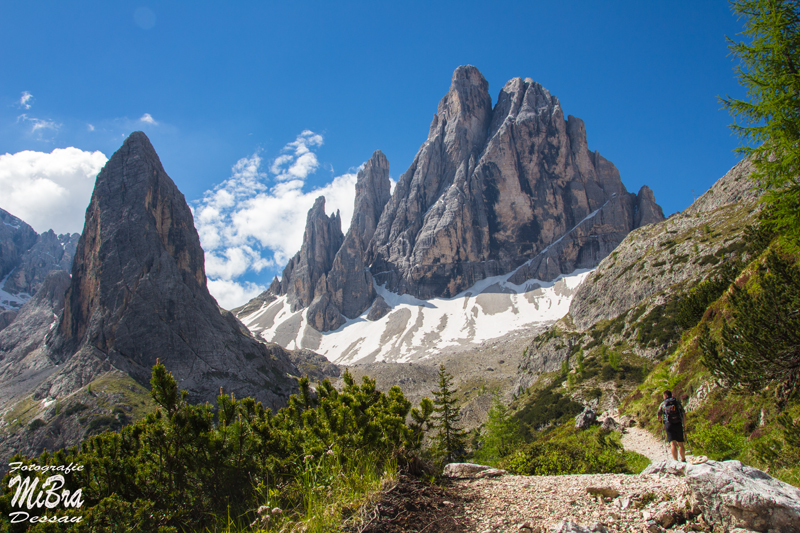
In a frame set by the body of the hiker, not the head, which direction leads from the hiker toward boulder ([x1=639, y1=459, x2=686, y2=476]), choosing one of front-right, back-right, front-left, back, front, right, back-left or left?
back

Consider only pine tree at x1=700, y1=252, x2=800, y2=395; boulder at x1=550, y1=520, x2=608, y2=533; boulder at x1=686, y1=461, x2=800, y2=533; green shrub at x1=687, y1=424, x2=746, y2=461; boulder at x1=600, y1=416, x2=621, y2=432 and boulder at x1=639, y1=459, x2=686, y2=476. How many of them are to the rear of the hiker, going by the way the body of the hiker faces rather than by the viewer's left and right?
3

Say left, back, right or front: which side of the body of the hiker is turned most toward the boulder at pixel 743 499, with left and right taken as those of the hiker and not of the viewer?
back

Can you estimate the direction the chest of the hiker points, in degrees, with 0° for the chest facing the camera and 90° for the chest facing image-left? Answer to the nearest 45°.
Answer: approximately 180°

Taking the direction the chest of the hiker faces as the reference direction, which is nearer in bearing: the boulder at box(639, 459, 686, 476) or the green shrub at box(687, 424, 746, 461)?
the green shrub

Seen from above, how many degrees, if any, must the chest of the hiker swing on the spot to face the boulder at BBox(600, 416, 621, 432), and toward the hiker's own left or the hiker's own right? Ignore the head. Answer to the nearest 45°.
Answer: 0° — they already face it

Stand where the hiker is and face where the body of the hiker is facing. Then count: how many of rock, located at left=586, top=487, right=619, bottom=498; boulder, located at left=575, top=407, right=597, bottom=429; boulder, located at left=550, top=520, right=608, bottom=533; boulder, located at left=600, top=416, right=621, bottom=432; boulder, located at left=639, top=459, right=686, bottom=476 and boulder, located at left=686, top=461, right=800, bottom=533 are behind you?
4

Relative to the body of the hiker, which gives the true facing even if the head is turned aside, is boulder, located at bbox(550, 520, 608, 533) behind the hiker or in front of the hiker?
behind

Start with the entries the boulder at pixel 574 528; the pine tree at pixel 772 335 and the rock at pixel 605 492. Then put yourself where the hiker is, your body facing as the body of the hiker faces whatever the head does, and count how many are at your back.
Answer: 2

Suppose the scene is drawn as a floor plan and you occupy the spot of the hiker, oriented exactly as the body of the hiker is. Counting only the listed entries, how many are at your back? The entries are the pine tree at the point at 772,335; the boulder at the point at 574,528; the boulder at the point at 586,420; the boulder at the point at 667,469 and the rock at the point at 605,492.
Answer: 3

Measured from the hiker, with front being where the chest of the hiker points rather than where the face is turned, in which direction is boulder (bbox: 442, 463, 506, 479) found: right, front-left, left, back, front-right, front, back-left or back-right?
back-left
